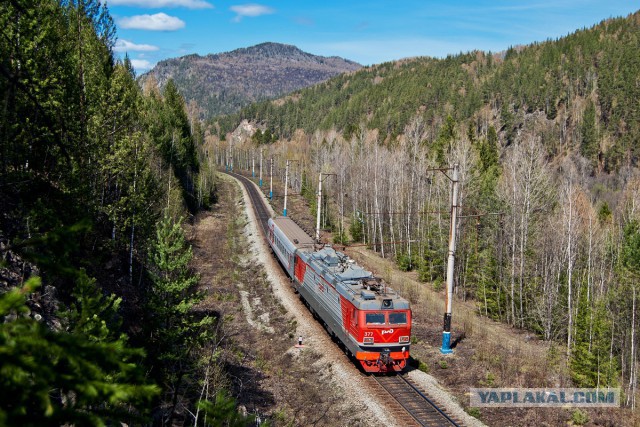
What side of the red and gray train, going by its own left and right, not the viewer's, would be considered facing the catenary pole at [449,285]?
left

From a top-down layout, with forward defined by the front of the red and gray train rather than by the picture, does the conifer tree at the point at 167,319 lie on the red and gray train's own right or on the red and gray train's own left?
on the red and gray train's own right

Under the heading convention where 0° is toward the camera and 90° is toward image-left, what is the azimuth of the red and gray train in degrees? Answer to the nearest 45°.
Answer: approximately 315°
